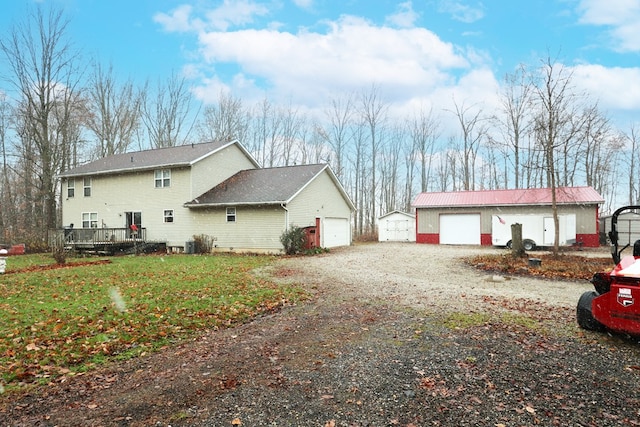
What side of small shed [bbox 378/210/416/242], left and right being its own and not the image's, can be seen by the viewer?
front

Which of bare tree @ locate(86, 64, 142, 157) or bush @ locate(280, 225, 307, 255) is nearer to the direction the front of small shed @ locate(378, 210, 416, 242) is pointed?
the bush

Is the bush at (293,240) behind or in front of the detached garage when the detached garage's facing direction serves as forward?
in front

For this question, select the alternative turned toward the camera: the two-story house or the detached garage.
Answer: the detached garage

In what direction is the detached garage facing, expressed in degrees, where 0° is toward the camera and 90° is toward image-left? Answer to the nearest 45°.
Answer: approximately 0°

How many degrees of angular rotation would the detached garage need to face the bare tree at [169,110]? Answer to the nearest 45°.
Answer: approximately 90° to its right
